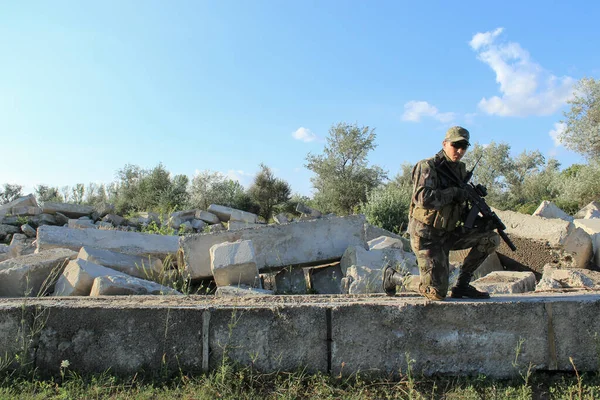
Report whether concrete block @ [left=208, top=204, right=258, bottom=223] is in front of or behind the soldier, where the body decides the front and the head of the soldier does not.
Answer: behind

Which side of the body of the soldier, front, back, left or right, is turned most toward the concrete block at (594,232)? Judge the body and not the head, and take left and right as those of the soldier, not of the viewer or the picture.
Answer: left

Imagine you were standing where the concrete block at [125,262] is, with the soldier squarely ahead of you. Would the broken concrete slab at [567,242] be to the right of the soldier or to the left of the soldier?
left
